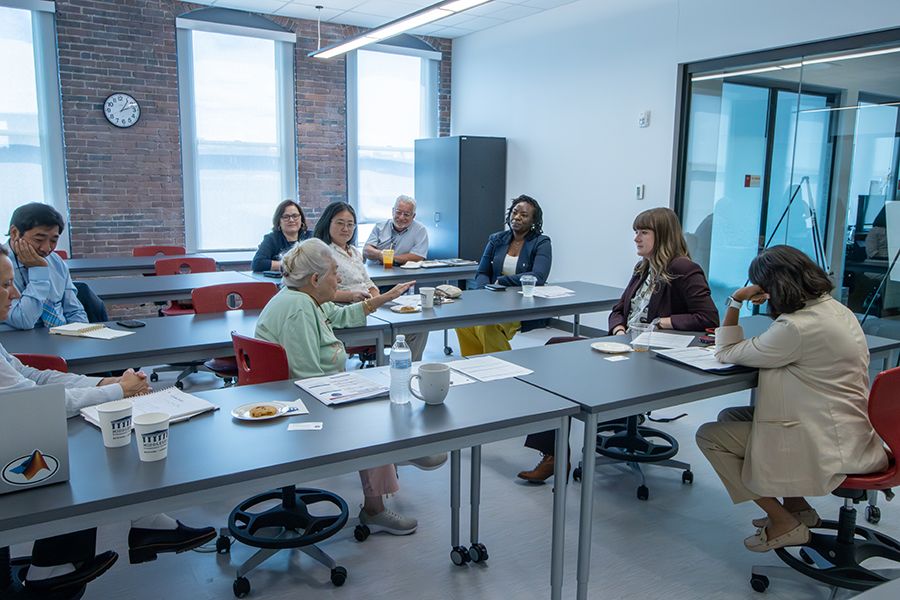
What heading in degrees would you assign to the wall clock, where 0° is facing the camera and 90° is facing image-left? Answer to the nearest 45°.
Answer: approximately 0°

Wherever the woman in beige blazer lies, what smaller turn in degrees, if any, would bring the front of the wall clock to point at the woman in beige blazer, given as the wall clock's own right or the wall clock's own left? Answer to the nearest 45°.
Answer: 0° — it already faces them

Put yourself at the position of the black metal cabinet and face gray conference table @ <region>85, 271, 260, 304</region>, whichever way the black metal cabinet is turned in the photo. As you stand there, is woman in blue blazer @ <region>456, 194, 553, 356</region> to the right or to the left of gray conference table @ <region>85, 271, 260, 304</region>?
left

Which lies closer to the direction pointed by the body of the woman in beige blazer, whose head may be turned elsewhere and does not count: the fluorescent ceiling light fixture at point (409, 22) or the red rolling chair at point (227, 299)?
the red rolling chair

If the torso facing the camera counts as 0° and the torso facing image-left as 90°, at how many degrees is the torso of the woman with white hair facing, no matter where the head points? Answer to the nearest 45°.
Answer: approximately 270°

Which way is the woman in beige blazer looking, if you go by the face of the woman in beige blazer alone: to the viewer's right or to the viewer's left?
to the viewer's left

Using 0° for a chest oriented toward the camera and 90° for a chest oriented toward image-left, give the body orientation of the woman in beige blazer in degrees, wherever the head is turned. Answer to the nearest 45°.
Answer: approximately 90°

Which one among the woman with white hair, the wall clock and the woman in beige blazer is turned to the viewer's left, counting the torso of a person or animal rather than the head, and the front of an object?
the woman in beige blazer

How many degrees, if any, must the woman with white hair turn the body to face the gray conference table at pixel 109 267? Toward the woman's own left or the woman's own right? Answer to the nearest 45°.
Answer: approximately 135° to the woman's own left

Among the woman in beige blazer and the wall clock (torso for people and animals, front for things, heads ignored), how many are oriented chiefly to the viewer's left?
1
